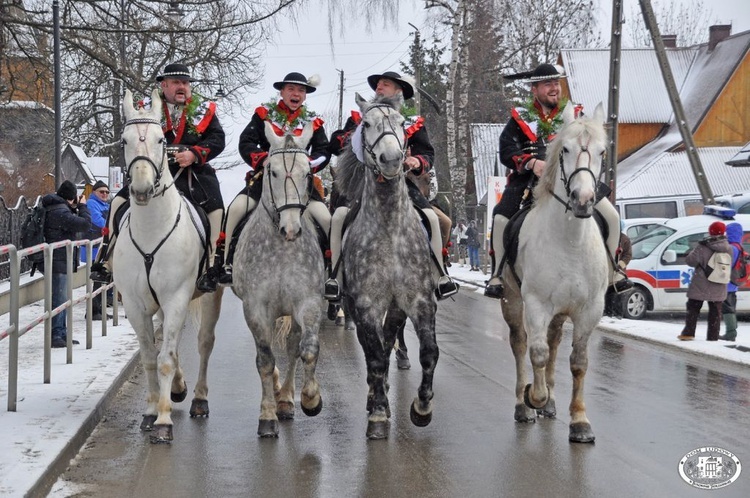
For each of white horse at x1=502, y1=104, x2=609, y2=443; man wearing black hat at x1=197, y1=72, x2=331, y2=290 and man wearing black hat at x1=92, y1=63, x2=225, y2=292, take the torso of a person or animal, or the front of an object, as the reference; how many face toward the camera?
3

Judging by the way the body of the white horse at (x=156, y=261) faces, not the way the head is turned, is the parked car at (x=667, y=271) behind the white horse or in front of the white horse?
behind

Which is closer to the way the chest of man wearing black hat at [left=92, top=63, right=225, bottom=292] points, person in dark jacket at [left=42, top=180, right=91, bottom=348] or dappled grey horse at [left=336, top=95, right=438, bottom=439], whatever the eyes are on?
the dappled grey horse

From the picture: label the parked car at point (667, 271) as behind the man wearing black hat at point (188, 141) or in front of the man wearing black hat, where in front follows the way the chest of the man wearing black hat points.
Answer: behind

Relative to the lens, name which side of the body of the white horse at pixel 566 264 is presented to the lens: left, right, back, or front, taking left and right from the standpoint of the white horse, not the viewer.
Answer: front

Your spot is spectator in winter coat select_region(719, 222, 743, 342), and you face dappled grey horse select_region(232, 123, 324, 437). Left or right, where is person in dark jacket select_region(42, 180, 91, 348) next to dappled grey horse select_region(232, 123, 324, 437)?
right

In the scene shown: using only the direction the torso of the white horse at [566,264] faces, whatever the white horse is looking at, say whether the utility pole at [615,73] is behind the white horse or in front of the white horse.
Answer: behind

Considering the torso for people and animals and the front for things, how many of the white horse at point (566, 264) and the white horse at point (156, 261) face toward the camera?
2
